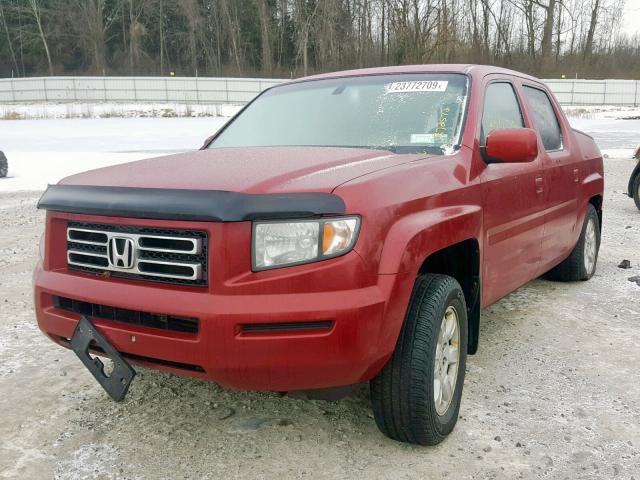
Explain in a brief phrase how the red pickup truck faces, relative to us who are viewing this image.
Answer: facing the viewer and to the left of the viewer
